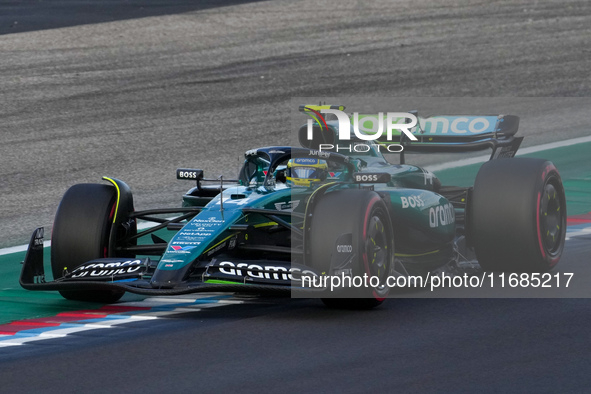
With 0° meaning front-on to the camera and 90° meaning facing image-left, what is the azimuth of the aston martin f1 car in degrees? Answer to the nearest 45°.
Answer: approximately 45°
